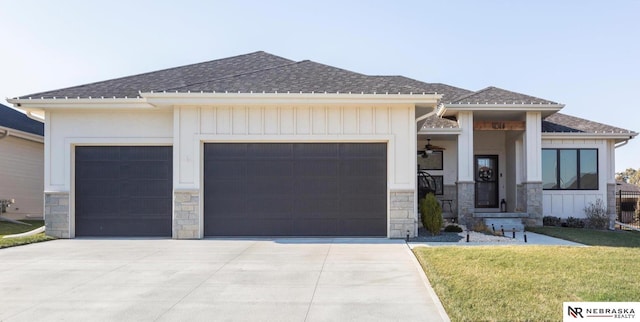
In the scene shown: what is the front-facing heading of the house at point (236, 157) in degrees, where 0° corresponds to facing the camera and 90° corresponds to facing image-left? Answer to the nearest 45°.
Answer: approximately 0°

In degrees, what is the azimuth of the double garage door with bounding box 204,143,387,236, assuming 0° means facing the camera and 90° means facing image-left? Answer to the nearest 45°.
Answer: approximately 0°

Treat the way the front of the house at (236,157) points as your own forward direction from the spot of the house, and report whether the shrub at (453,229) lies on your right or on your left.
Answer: on your left

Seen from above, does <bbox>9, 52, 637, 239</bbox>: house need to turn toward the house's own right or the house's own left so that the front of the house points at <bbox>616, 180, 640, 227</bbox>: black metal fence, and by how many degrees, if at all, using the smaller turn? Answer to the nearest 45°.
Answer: approximately 135° to the house's own left
